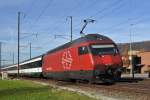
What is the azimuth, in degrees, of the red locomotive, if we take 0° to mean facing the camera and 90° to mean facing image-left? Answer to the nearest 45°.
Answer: approximately 315°
